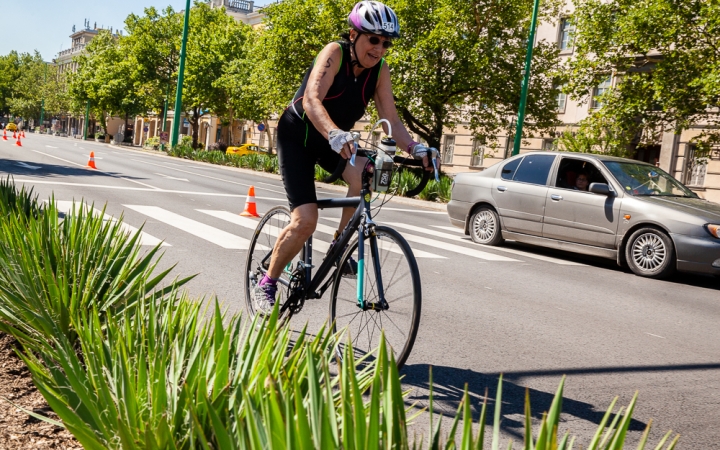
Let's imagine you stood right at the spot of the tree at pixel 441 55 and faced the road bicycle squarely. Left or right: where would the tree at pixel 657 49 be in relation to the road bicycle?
left

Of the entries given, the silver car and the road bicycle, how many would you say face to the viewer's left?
0

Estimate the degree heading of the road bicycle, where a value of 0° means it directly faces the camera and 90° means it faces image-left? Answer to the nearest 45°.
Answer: approximately 315°

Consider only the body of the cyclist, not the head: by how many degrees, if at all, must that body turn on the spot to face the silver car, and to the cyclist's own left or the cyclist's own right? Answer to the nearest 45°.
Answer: approximately 90° to the cyclist's own left

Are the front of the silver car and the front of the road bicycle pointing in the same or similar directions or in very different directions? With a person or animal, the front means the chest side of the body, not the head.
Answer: same or similar directions

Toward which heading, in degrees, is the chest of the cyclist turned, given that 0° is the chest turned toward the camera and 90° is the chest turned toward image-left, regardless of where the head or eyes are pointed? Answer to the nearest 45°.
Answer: approximately 315°

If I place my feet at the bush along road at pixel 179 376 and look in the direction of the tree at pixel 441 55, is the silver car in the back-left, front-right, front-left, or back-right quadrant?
front-right

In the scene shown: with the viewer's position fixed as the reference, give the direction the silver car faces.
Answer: facing the viewer and to the right of the viewer

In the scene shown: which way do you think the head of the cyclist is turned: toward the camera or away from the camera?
toward the camera

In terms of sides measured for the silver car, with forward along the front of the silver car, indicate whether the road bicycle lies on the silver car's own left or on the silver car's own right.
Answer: on the silver car's own right

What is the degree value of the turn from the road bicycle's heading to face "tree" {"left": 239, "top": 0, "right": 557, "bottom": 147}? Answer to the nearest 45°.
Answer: approximately 135° to its left

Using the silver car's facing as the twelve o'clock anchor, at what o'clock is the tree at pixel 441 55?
The tree is roughly at 7 o'clock from the silver car.

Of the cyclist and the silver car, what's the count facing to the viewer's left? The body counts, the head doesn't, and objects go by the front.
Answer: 0

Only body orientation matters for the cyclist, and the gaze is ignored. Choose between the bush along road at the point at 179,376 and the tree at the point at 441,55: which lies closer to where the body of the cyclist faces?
the bush along road
